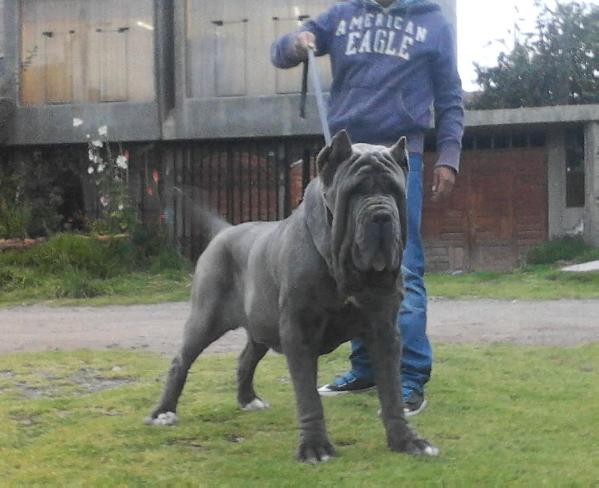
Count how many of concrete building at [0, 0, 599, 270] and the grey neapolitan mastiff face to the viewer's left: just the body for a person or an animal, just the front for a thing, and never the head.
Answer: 0

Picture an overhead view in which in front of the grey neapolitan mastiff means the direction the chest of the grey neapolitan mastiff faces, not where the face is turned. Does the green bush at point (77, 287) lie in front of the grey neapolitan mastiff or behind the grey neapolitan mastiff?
behind

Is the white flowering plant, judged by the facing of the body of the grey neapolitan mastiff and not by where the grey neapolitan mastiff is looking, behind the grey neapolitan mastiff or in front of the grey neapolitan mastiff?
behind

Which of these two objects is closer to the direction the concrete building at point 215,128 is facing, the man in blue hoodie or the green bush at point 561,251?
the man in blue hoodie

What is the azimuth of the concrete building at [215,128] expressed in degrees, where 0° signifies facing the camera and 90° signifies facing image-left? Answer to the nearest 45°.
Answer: approximately 0°

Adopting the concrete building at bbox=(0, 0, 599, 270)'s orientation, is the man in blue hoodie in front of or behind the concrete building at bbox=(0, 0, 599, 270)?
in front

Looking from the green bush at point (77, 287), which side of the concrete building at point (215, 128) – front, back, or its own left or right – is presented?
front

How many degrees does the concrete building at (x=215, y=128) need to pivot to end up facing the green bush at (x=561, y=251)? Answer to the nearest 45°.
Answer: approximately 90° to its left

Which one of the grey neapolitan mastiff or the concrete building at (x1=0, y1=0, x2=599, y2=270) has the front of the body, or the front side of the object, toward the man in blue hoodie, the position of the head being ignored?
the concrete building

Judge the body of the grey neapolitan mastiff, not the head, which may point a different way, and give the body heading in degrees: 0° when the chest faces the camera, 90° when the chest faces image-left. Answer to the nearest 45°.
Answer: approximately 315°

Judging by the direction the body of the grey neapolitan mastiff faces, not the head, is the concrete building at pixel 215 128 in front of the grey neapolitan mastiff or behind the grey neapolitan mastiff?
behind

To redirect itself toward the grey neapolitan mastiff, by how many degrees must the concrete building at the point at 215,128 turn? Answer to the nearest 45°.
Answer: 0° — it already faces it
